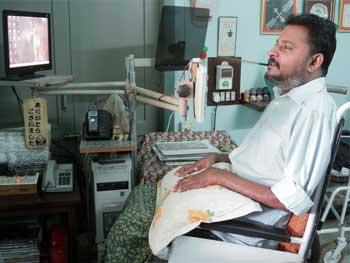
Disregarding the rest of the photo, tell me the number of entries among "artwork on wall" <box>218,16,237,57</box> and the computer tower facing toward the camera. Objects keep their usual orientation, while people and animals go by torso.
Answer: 2

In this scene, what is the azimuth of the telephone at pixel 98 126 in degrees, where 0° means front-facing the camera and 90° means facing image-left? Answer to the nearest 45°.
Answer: approximately 0°

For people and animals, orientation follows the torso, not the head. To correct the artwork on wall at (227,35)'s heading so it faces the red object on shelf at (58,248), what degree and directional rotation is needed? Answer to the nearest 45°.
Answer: approximately 45° to its right
